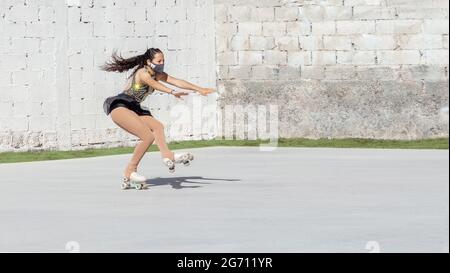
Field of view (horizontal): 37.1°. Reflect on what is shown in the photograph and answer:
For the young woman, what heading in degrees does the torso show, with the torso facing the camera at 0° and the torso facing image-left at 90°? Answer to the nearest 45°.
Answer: approximately 270°
